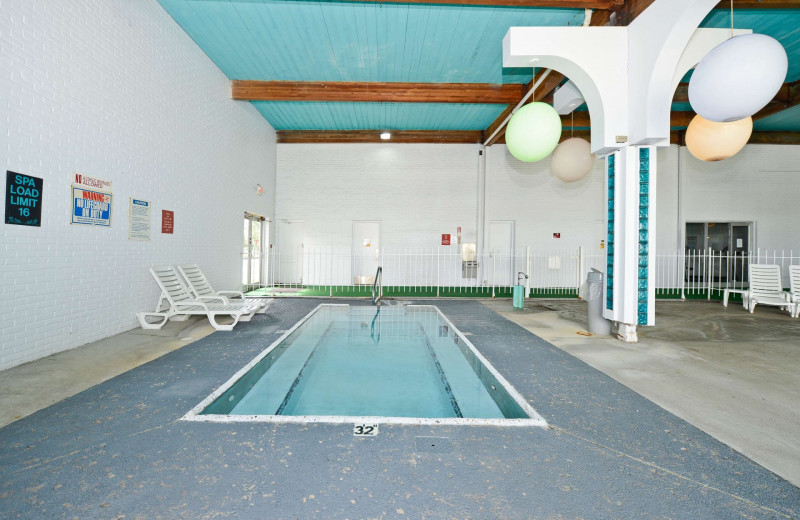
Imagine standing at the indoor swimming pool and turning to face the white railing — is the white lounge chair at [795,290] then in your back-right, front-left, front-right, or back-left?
front-right

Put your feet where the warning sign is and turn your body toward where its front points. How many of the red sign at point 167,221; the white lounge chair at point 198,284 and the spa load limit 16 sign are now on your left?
2

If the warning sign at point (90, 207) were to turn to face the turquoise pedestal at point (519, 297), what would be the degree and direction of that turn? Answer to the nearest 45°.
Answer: approximately 45° to its left

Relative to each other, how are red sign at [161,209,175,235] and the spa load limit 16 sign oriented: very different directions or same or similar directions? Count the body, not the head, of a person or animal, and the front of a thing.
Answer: same or similar directions

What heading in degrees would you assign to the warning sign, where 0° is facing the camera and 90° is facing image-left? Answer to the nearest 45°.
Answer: approximately 315°

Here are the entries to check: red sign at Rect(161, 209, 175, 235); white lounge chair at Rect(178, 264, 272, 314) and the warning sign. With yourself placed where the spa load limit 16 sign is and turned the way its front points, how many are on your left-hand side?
3

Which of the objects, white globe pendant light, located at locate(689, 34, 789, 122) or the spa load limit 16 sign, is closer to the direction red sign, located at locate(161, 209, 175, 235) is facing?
the white globe pendant light

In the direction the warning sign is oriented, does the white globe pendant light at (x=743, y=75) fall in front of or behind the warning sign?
in front

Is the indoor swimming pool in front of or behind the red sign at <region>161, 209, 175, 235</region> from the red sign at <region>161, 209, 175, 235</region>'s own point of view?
in front

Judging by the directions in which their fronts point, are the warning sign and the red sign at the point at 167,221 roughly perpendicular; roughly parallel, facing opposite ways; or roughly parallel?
roughly parallel

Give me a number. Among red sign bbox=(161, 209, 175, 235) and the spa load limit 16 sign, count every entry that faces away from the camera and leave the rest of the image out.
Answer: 0

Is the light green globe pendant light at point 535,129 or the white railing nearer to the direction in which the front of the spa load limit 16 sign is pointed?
the light green globe pendant light

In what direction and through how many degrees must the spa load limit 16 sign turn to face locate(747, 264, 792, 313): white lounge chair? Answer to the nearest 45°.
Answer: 0° — it already faces it

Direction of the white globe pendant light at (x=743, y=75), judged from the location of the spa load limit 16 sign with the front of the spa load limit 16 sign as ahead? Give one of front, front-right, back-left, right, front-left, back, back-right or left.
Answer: front

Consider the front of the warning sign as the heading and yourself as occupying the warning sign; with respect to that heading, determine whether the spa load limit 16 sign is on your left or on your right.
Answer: on your right

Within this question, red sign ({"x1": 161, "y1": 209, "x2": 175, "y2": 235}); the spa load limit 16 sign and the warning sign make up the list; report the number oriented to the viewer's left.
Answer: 0

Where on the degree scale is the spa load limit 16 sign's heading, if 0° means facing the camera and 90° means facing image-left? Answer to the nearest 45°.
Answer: approximately 315°

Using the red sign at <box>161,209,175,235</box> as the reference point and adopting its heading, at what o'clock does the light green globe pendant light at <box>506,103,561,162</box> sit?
The light green globe pendant light is roughly at 12 o'clock from the red sign.

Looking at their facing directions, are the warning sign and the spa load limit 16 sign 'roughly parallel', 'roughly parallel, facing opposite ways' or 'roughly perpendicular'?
roughly parallel
